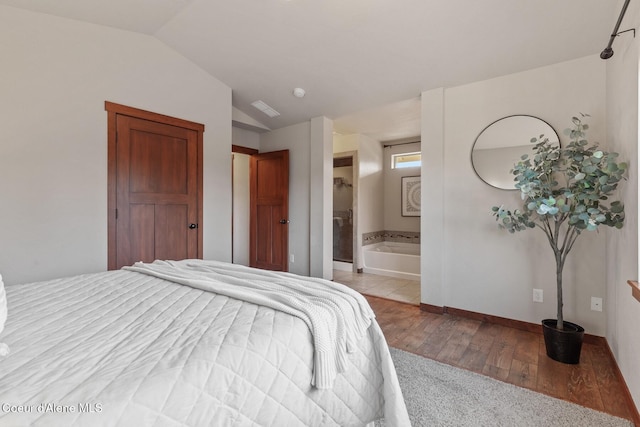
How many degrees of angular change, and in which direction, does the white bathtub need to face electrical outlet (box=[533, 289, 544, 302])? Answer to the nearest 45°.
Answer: approximately 90° to its left

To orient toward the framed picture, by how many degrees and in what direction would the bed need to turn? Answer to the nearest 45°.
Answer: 0° — it already faces it

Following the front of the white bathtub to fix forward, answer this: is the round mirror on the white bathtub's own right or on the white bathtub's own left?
on the white bathtub's own left

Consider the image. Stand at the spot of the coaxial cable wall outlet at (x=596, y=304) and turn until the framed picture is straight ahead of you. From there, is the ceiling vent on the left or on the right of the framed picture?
left

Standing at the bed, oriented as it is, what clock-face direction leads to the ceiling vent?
The ceiling vent is roughly at 11 o'clock from the bed.

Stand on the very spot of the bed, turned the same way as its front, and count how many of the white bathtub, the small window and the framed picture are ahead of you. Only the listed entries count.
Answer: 3

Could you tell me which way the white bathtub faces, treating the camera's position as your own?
facing the viewer and to the left of the viewer

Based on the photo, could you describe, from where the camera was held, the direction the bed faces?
facing away from the viewer and to the right of the viewer

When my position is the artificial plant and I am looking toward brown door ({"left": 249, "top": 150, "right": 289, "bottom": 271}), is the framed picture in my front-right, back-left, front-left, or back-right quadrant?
front-right

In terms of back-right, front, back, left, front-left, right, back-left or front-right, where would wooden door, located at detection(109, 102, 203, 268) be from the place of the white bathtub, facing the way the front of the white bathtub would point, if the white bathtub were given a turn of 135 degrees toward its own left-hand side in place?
back-right
